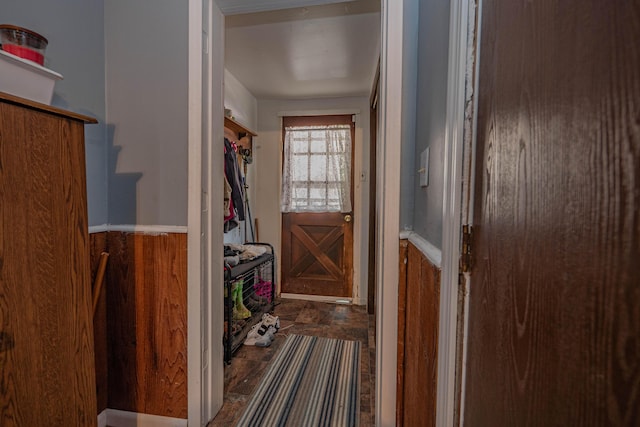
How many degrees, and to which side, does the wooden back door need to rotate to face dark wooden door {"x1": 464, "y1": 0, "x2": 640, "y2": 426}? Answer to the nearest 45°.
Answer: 0° — it already faces it

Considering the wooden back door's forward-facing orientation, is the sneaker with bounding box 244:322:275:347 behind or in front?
in front

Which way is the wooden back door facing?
toward the camera

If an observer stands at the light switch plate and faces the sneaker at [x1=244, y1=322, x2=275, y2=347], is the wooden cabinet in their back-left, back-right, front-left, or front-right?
front-left

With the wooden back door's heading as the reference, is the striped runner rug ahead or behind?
ahead

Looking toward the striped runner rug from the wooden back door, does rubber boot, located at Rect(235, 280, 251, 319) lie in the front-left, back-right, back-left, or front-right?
front-right

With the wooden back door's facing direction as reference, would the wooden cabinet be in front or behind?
in front

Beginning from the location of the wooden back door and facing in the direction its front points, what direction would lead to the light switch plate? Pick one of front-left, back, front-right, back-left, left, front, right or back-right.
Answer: front
